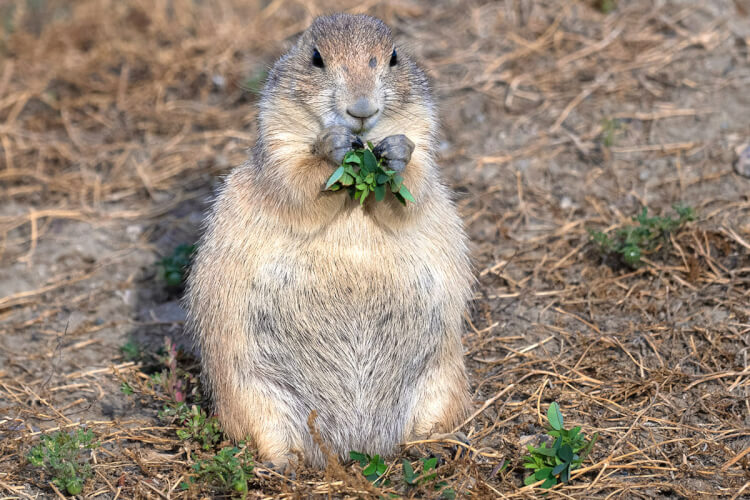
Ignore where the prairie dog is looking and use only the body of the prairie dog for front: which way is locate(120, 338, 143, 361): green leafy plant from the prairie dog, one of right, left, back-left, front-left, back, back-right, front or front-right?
back-right

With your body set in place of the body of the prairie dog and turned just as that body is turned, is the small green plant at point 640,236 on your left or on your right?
on your left

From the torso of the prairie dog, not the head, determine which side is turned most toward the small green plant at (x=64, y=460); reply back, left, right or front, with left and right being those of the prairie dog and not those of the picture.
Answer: right

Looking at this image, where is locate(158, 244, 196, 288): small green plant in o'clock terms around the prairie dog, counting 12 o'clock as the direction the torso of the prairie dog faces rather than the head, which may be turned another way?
The small green plant is roughly at 5 o'clock from the prairie dog.

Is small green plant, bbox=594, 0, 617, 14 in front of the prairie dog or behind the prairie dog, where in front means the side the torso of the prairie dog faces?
behind

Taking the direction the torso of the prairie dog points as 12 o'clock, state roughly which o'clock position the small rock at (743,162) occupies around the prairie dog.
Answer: The small rock is roughly at 8 o'clock from the prairie dog.

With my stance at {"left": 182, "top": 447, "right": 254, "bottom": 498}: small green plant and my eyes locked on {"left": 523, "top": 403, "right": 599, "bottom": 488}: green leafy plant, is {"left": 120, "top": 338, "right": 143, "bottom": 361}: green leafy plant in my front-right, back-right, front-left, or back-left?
back-left

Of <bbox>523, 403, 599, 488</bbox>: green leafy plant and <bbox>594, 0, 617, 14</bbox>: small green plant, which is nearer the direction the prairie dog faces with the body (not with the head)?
the green leafy plant

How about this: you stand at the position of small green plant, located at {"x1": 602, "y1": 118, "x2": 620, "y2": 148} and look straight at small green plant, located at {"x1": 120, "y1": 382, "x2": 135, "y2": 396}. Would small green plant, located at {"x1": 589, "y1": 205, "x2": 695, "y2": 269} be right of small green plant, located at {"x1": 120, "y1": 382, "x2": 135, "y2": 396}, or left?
left

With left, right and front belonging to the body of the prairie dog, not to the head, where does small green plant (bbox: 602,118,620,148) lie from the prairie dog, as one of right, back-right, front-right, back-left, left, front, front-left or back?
back-left

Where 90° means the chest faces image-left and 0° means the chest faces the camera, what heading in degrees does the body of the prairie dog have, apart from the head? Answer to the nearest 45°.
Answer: approximately 0°
